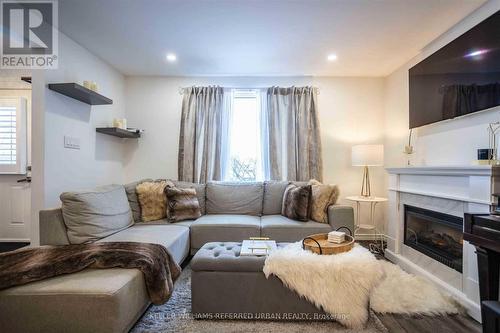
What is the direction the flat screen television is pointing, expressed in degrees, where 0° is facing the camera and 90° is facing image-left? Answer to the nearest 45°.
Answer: approximately 45°

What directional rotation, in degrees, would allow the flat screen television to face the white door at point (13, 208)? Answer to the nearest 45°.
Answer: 0° — it already faces it

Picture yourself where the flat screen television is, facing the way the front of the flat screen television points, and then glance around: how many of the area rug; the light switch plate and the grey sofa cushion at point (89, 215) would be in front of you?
3

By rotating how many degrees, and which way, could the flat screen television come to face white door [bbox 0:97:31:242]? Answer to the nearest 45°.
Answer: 0° — it already faces it

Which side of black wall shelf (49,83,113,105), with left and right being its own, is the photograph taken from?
right

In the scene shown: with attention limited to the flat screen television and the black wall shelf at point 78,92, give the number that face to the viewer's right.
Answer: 1
